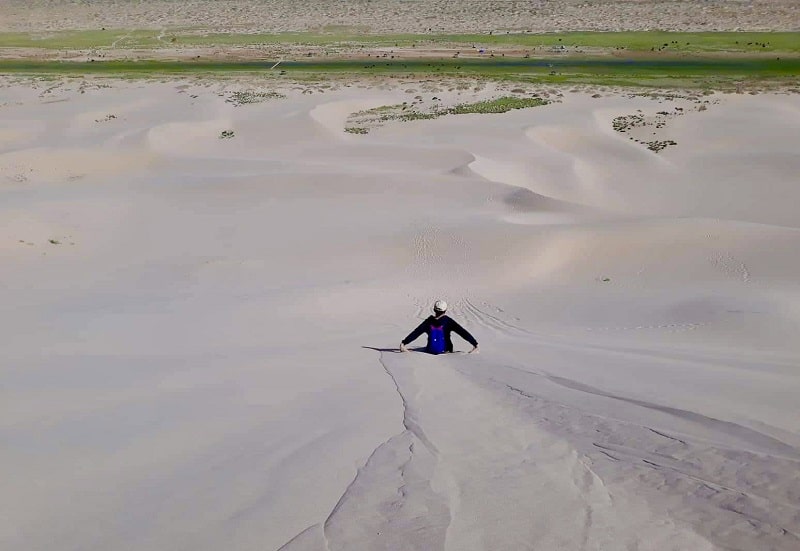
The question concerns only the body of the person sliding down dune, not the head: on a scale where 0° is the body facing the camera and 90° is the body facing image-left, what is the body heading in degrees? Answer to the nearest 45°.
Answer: approximately 180°
